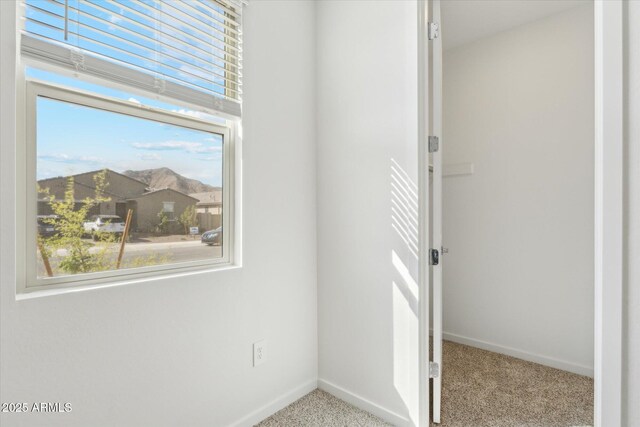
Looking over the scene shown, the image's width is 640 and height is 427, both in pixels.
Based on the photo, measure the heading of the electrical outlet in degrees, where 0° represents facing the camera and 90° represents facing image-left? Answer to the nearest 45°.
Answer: approximately 315°

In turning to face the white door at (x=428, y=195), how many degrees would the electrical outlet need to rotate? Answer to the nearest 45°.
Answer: approximately 45° to its left

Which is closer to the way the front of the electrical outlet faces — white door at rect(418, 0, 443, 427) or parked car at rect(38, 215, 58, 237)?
the white door

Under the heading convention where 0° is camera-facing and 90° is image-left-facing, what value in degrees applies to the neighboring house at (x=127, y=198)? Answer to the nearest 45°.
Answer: approximately 0°

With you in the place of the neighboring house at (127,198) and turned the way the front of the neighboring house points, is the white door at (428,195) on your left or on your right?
on your left

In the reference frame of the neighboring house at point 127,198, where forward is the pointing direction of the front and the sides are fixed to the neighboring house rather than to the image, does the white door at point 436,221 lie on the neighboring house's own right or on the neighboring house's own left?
on the neighboring house's own left
